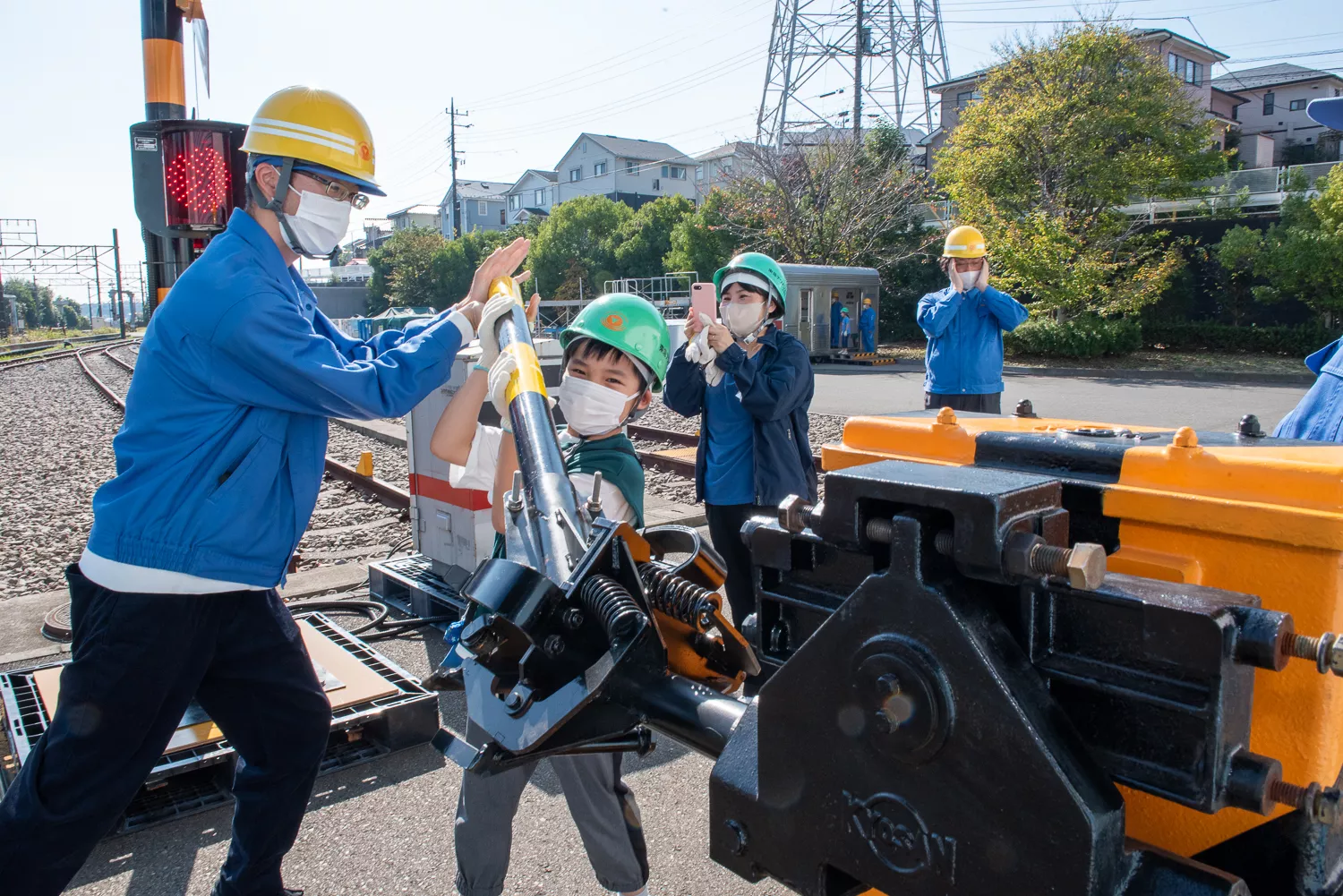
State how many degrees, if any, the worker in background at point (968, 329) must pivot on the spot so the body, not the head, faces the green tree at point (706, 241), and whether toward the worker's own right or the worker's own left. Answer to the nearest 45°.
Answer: approximately 180°

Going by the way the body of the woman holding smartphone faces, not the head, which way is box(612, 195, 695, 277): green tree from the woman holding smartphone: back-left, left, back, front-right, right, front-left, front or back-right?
back-right

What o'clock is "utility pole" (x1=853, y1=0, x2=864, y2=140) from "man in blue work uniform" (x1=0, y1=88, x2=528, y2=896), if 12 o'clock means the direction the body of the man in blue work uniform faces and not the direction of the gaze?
The utility pole is roughly at 10 o'clock from the man in blue work uniform.

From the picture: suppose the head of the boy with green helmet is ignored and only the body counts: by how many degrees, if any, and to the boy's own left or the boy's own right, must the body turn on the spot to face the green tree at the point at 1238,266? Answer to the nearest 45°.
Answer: approximately 180°

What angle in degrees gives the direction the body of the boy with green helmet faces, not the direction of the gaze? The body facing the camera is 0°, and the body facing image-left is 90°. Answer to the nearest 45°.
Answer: approximately 45°

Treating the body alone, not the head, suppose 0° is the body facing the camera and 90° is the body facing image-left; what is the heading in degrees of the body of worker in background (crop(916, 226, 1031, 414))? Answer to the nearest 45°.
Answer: approximately 0°

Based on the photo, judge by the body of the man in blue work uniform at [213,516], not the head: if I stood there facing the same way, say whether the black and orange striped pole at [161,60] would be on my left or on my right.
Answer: on my left

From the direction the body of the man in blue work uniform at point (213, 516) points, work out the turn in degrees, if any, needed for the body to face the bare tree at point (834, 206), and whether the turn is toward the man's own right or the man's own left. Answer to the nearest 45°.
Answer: approximately 45° to the man's own left

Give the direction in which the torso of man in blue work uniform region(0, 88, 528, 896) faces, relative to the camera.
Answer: to the viewer's right

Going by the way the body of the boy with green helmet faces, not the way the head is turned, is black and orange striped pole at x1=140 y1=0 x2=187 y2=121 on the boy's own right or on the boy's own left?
on the boy's own right

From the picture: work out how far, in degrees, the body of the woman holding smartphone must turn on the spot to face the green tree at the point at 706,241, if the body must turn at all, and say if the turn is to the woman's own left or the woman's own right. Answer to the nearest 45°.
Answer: approximately 135° to the woman's own right

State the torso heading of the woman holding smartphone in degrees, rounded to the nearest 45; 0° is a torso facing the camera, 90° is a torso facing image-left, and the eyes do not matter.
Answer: approximately 45°
